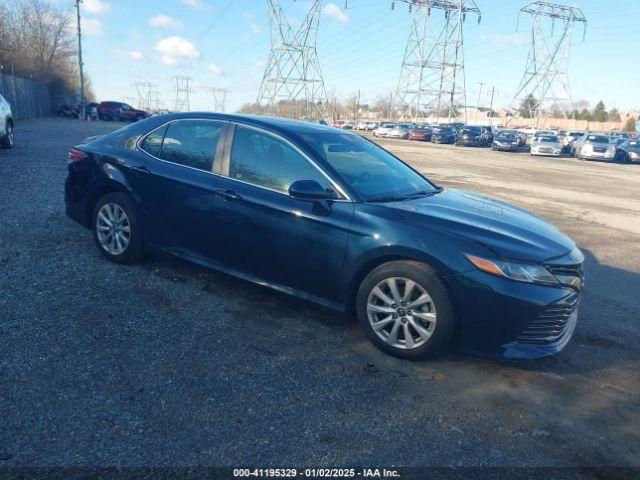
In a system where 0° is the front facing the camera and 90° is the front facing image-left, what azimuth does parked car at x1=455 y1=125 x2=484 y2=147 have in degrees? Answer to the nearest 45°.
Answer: approximately 45°

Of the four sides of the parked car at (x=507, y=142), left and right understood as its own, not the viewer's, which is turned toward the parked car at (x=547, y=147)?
left

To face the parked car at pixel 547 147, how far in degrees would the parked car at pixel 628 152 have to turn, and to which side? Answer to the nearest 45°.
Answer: approximately 45° to its right

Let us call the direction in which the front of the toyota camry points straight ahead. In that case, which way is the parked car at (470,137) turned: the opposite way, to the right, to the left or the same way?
to the right

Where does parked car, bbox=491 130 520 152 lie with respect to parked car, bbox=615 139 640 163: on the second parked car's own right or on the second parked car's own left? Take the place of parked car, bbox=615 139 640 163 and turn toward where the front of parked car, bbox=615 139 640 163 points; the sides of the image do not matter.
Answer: on the second parked car's own right

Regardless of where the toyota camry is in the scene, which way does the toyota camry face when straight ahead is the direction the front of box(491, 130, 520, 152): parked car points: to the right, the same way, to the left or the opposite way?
to the left

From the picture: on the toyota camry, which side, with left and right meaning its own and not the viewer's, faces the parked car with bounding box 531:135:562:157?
left
